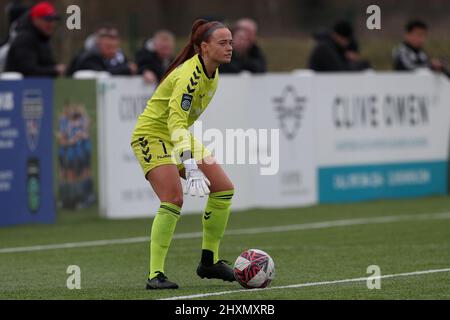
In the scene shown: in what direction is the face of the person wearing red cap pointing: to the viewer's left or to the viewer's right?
to the viewer's right

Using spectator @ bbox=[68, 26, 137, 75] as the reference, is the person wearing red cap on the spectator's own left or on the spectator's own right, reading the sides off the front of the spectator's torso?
on the spectator's own right

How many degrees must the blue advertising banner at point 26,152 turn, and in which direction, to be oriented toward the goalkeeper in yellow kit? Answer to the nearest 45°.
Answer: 0° — it already faces them

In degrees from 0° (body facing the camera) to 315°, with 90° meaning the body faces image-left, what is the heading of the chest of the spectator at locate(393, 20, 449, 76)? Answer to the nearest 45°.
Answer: approximately 315°

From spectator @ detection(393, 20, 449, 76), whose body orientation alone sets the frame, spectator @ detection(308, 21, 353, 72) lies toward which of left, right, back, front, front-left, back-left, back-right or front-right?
right

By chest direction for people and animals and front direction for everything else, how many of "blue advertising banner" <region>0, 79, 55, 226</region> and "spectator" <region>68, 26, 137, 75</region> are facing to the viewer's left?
0

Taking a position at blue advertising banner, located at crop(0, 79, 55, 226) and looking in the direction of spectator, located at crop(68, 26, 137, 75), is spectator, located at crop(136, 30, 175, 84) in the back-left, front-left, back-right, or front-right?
front-right

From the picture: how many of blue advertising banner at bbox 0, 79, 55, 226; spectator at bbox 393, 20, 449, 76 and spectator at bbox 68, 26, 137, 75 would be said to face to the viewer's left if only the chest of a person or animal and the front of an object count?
0

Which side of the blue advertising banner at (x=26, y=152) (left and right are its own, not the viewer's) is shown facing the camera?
front

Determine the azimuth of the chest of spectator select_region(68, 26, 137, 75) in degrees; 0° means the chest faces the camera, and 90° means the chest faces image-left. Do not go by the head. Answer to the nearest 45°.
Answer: approximately 315°

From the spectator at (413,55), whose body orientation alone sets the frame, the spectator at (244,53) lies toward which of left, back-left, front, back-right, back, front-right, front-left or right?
right
